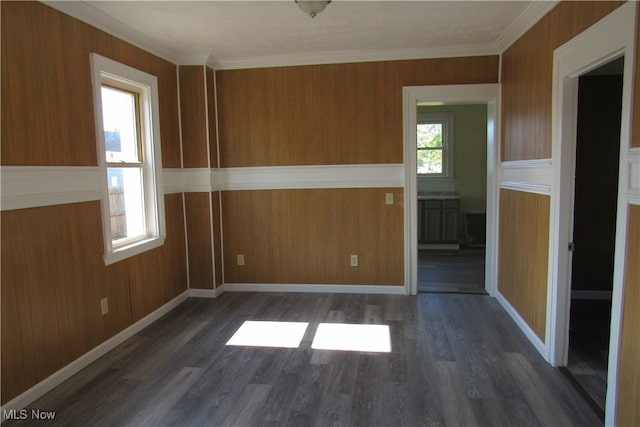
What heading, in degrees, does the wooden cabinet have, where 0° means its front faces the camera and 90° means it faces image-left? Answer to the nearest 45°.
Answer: approximately 0°

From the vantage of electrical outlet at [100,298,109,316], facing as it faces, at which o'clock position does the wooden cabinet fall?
The wooden cabinet is roughly at 10 o'clock from the electrical outlet.

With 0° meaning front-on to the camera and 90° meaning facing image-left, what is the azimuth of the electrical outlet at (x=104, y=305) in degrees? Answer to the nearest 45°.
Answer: approximately 315°

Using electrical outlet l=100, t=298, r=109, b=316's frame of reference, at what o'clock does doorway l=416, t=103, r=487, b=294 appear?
The doorway is roughly at 10 o'clock from the electrical outlet.

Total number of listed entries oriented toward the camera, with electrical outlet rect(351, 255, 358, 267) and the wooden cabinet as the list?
2

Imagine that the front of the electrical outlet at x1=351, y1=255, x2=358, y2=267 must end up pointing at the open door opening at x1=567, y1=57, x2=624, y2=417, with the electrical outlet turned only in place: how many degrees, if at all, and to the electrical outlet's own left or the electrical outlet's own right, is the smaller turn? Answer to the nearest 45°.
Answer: approximately 90° to the electrical outlet's own left

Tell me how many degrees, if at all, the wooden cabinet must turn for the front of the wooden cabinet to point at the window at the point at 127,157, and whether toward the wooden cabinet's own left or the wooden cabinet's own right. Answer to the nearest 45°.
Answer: approximately 45° to the wooden cabinet's own right

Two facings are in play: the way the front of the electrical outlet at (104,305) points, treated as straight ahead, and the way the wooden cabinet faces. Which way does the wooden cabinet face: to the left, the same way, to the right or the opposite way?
to the right

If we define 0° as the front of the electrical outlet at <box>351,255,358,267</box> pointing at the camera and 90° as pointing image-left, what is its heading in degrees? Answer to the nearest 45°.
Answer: approximately 0°

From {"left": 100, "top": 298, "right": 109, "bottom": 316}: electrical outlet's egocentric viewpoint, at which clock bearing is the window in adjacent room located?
The window in adjacent room is roughly at 10 o'clock from the electrical outlet.

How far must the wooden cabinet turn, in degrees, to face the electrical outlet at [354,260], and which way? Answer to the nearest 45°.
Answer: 0° — it already faces it
